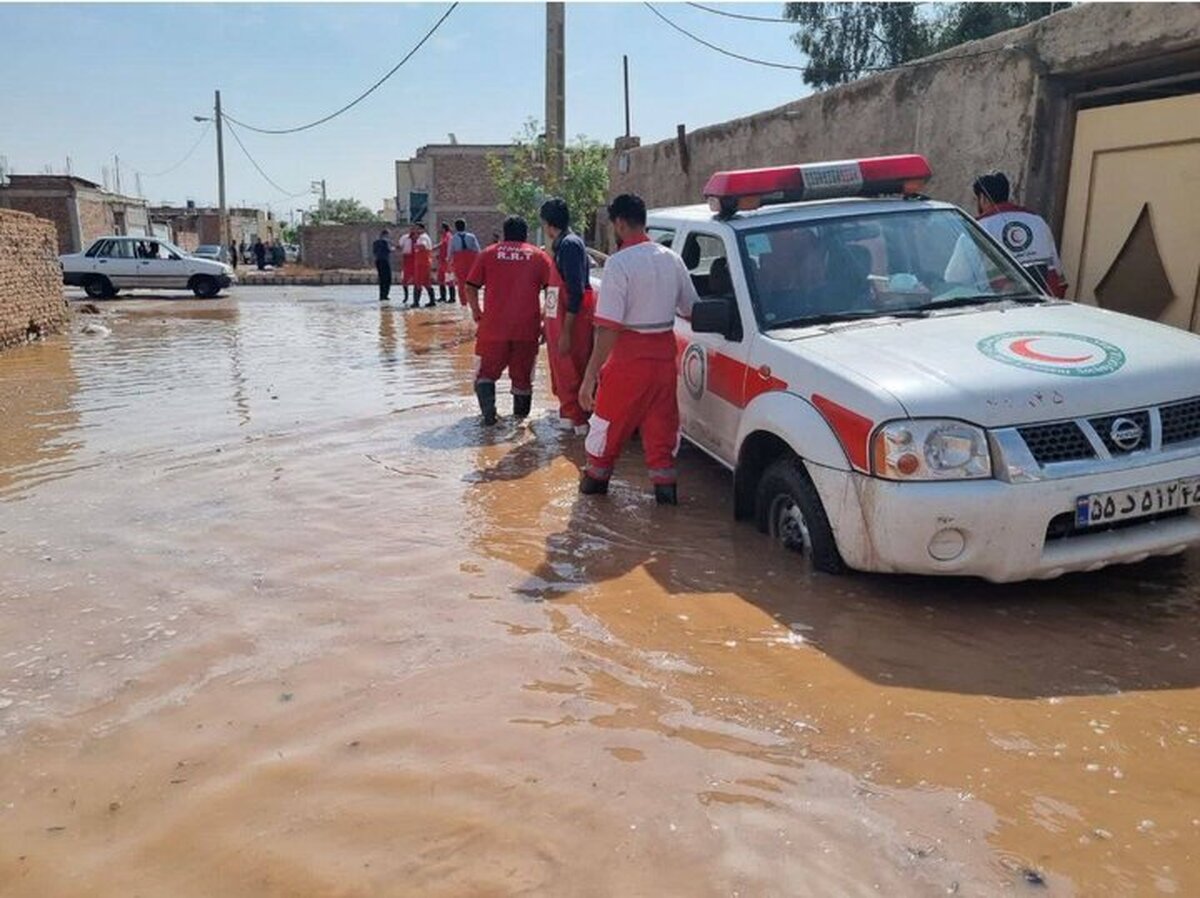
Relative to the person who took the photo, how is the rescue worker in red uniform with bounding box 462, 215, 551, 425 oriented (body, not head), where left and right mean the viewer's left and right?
facing away from the viewer

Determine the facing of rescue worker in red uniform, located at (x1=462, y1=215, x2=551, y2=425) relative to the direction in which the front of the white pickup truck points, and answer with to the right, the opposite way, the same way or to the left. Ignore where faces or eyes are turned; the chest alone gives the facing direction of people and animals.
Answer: the opposite way

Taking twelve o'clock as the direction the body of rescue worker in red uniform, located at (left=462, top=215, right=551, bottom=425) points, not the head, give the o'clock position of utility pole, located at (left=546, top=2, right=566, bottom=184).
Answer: The utility pole is roughly at 12 o'clock from the rescue worker in red uniform.

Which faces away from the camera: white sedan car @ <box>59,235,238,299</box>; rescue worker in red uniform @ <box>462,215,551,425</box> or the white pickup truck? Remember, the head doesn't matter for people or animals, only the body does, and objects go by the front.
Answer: the rescue worker in red uniform

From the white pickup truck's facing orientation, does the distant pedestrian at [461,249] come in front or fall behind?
behind

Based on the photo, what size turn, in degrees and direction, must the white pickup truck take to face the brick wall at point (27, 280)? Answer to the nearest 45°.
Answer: approximately 180°

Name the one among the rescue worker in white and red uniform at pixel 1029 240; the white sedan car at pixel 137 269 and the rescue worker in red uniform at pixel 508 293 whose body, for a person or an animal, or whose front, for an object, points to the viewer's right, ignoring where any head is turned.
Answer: the white sedan car

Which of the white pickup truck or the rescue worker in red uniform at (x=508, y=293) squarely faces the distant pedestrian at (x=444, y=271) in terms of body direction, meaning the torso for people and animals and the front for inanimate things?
the rescue worker in red uniform

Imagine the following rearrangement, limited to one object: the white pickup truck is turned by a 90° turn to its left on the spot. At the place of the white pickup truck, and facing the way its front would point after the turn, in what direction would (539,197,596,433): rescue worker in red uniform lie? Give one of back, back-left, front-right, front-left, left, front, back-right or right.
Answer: left

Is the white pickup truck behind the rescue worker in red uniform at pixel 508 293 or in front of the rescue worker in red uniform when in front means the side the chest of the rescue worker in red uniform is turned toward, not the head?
behind

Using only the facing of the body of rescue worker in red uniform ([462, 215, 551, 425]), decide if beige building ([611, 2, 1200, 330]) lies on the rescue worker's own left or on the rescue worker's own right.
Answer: on the rescue worker's own right

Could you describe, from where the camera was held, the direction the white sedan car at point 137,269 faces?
facing to the right of the viewer

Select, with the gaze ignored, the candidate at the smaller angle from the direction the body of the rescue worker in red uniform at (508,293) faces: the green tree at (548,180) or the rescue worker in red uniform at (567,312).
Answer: the green tree
